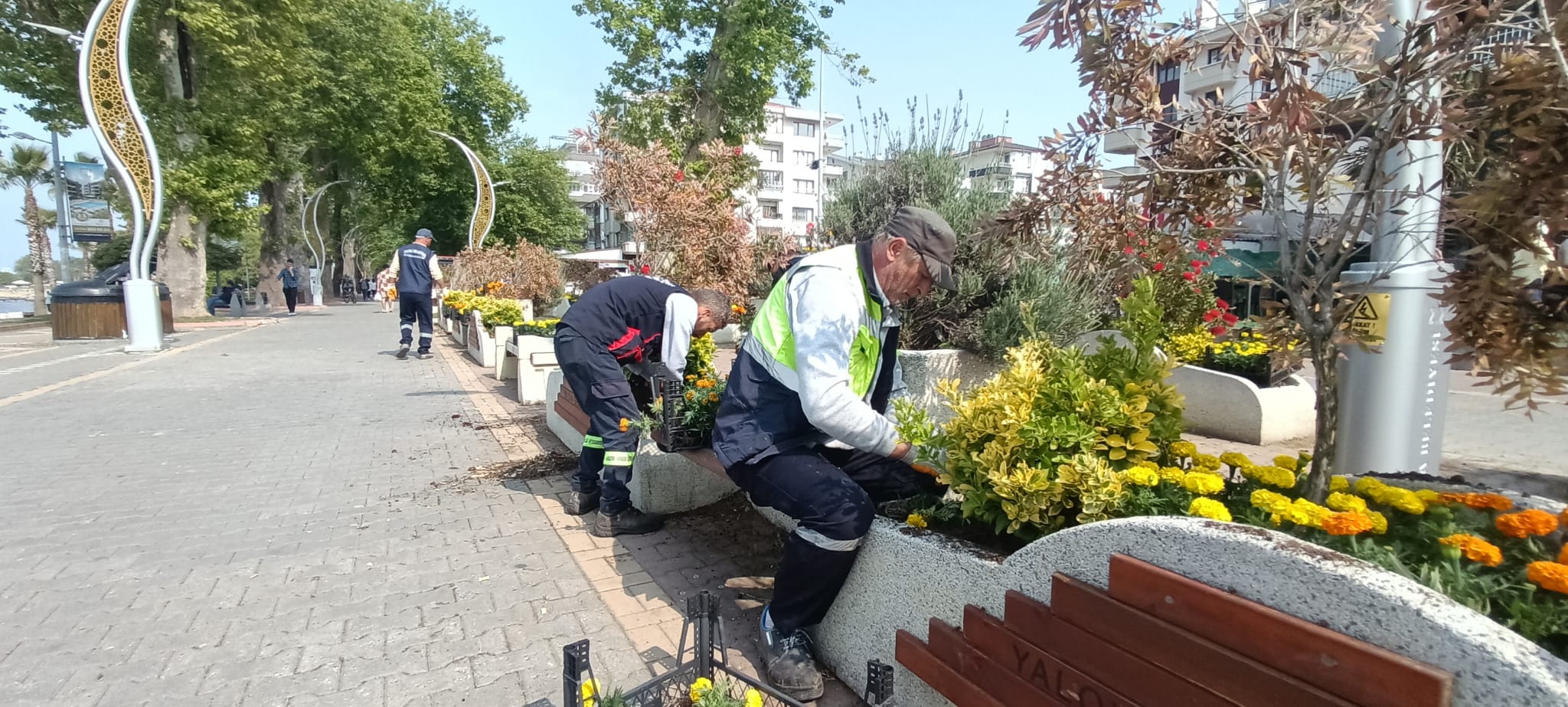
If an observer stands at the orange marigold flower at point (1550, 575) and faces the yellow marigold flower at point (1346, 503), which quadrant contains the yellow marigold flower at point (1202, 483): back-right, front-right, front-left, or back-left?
front-left

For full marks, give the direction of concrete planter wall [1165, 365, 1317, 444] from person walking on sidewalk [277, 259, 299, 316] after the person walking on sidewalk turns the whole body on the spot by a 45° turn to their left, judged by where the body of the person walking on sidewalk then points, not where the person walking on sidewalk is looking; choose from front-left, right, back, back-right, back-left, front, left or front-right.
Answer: front-right

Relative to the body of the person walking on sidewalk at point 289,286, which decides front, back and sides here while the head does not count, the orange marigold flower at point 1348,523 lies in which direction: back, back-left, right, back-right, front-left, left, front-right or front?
front

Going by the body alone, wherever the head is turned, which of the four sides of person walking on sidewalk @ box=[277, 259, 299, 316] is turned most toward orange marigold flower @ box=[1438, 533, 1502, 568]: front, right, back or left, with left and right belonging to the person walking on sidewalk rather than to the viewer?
front

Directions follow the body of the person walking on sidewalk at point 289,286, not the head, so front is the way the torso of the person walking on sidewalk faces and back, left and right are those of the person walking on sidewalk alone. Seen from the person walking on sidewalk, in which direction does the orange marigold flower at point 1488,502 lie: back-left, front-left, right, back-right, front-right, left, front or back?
front

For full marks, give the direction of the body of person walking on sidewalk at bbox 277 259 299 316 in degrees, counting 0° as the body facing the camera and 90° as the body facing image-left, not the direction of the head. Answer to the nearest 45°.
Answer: approximately 0°

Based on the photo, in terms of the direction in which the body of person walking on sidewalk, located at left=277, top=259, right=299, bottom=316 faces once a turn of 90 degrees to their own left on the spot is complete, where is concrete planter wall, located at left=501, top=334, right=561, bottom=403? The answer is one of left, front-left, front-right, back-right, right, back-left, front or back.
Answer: right

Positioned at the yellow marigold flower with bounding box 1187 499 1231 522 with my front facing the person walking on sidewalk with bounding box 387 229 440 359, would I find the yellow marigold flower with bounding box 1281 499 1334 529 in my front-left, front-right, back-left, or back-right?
back-right

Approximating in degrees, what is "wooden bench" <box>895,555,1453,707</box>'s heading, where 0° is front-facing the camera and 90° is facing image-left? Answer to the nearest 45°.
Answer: approximately 45°

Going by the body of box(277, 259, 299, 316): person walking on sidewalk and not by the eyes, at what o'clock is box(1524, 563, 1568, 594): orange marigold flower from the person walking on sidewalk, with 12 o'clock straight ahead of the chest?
The orange marigold flower is roughly at 12 o'clock from the person walking on sidewalk.

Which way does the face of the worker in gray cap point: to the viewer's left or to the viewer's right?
to the viewer's right

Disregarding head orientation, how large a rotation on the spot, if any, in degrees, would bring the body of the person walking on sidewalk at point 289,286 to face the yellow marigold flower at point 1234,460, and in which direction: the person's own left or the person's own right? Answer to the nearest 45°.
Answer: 0° — they already face it

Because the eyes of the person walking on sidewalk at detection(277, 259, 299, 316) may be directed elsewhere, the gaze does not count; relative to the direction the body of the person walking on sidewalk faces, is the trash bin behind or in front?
in front

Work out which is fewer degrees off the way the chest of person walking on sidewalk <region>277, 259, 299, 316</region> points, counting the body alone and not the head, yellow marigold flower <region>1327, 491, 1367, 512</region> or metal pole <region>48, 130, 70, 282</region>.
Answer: the yellow marigold flower

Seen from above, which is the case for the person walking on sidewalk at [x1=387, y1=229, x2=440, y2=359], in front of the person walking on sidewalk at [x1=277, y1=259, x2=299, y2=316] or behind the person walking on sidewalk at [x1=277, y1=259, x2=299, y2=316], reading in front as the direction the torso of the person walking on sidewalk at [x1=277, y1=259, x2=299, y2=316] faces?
in front

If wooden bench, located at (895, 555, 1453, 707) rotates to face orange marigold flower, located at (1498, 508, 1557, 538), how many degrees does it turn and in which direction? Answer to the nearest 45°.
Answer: approximately 180°

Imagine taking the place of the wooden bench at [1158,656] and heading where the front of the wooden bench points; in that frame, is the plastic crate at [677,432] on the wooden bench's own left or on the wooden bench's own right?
on the wooden bench's own right

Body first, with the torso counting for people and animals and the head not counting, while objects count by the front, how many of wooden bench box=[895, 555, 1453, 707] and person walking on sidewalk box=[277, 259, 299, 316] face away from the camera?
0

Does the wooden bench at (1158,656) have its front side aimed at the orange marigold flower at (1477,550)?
no
